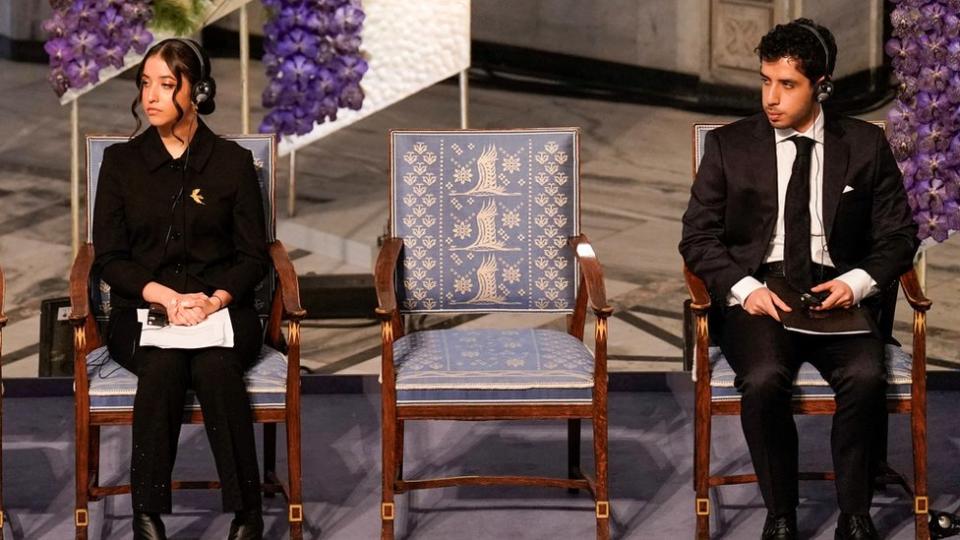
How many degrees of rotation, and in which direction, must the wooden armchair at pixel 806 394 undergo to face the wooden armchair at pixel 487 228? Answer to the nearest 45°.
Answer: approximately 90° to its right

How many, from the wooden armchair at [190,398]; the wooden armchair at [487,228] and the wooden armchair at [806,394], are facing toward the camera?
3

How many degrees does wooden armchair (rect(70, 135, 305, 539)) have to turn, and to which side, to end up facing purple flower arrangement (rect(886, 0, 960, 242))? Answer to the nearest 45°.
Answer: approximately 90° to its left

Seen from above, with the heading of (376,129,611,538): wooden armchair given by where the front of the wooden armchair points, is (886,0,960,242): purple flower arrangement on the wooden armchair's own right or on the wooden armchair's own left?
on the wooden armchair's own left

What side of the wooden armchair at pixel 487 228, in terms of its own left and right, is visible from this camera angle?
front

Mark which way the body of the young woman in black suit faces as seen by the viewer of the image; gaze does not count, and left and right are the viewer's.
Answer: facing the viewer

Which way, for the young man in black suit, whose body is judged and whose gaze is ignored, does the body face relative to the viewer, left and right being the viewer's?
facing the viewer

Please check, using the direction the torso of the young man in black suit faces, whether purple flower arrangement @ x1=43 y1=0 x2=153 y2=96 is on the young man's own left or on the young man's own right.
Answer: on the young man's own right

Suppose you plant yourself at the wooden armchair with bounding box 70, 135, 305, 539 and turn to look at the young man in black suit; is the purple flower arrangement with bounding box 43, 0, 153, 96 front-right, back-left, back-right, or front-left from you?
back-left
